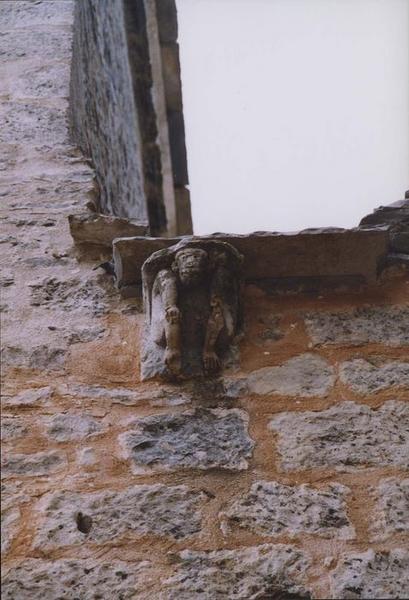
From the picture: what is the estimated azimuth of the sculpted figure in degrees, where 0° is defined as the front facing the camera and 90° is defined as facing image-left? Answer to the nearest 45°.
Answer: approximately 0°
